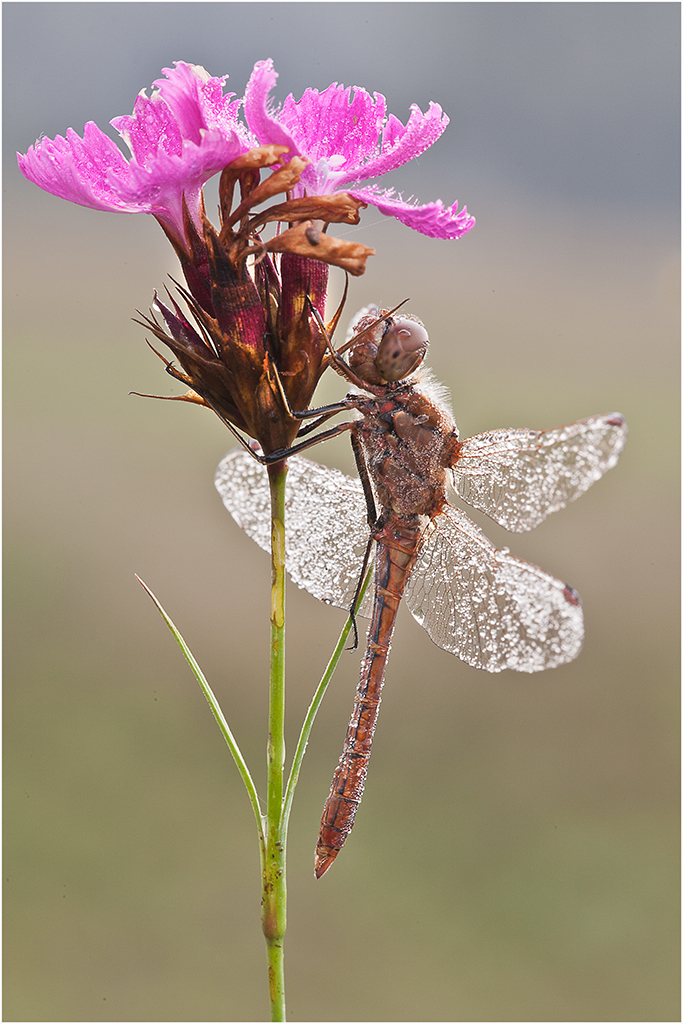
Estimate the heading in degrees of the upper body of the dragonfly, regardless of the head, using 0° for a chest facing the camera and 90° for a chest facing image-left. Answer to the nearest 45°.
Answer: approximately 90°
